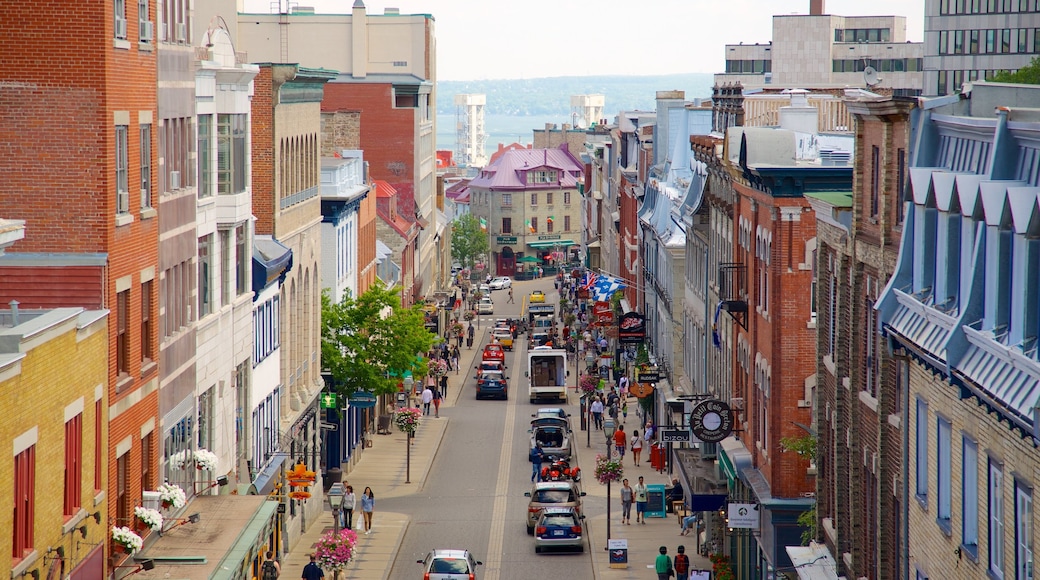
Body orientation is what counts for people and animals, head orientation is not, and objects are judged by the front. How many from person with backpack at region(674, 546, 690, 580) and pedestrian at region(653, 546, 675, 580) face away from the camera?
2

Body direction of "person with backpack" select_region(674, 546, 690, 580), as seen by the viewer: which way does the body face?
away from the camera

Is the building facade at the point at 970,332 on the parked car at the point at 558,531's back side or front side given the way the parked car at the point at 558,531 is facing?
on the back side

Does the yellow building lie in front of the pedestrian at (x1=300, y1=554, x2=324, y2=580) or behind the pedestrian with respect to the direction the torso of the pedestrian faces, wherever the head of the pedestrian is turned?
behind

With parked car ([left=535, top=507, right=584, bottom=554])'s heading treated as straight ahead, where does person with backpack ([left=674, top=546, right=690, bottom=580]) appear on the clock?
The person with backpack is roughly at 5 o'clock from the parked car.

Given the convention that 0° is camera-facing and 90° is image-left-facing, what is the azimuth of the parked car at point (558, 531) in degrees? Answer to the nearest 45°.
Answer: approximately 180°

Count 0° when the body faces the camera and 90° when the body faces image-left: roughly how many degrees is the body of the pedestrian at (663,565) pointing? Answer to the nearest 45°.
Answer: approximately 180°

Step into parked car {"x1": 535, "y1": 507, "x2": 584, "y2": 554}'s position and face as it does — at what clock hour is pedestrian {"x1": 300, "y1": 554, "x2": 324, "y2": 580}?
The pedestrian is roughly at 7 o'clock from the parked car.

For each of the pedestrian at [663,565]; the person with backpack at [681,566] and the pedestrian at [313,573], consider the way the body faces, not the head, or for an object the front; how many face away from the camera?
3

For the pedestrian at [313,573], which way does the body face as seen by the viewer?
away from the camera

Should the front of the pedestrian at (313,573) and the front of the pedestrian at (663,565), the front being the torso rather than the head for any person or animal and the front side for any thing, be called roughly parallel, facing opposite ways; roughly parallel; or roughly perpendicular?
roughly parallel

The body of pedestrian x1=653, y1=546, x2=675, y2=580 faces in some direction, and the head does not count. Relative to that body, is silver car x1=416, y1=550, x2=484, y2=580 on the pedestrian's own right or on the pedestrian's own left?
on the pedestrian's own left

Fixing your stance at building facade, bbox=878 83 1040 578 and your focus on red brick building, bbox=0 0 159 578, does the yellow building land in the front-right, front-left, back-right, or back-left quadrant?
front-left
